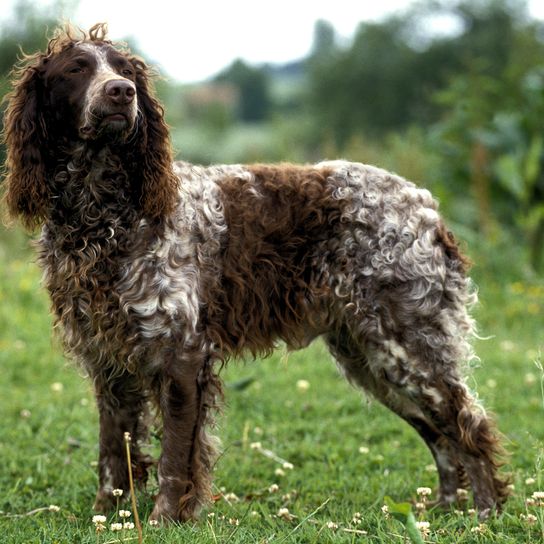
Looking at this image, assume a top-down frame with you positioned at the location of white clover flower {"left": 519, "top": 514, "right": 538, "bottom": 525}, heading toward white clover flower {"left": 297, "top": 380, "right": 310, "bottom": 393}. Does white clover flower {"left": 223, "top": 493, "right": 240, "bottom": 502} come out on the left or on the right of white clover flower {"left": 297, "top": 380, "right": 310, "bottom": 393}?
left

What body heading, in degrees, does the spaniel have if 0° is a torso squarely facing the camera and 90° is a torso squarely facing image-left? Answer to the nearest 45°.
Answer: approximately 90°
